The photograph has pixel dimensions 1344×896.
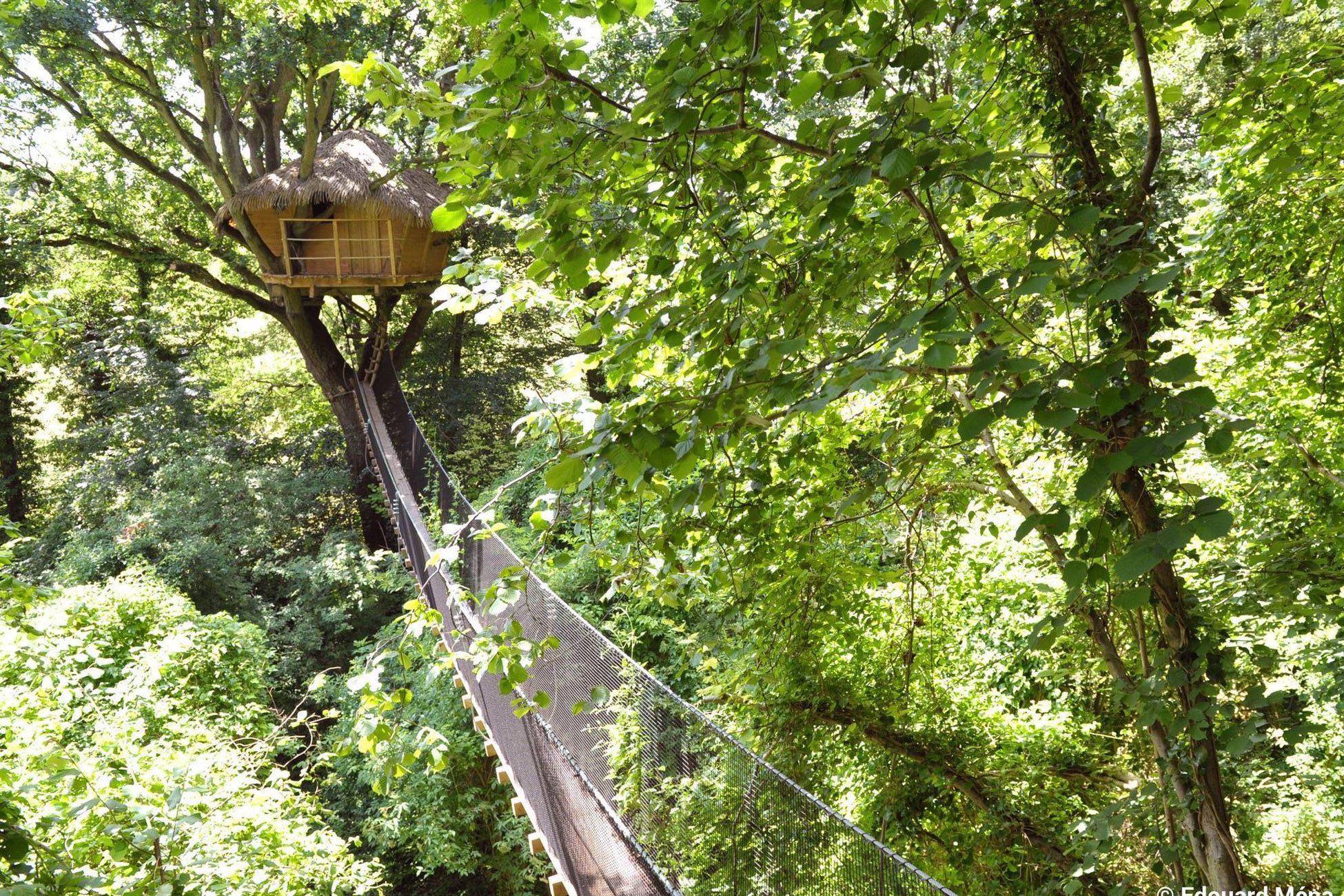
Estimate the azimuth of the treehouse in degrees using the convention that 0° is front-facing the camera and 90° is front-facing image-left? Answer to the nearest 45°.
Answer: approximately 0°

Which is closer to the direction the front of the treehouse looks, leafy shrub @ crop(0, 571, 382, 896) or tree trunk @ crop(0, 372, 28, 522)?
the leafy shrub

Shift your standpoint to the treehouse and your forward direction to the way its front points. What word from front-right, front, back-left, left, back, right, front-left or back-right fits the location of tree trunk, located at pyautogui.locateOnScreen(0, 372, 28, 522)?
back-right

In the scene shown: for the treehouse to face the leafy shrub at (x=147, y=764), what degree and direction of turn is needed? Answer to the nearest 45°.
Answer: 0° — it already faces it
